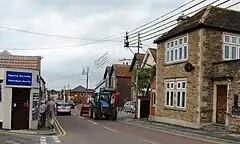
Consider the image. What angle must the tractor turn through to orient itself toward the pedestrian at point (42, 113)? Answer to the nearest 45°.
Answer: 0° — it already faces them

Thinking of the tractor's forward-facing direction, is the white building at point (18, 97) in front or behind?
in front

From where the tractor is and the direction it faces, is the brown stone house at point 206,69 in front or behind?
in front

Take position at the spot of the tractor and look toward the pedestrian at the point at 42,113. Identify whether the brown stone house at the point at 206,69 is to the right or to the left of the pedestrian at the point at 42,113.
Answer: left

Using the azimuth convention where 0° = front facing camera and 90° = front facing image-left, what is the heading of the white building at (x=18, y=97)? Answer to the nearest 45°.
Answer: approximately 0°

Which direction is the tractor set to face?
toward the camera
